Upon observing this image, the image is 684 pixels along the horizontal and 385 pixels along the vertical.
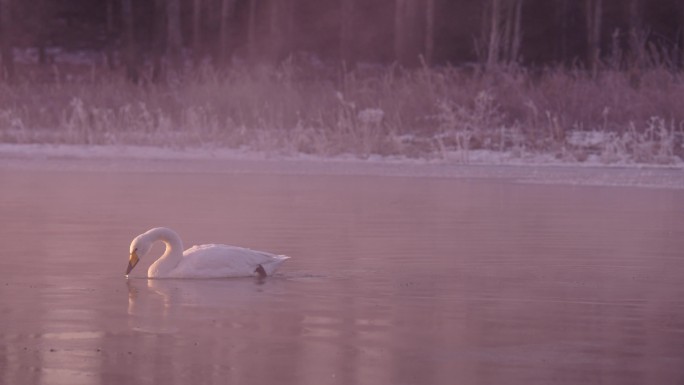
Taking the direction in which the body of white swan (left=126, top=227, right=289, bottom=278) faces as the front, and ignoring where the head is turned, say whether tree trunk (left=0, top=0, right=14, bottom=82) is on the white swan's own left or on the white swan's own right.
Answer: on the white swan's own right

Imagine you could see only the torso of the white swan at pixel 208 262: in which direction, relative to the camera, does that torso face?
to the viewer's left

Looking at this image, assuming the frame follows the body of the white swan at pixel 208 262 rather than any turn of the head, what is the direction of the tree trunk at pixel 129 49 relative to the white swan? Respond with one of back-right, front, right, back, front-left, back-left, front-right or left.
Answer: right

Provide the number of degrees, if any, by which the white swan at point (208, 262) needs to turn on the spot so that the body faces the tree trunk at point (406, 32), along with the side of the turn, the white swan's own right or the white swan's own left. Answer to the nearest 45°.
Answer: approximately 90° to the white swan's own right

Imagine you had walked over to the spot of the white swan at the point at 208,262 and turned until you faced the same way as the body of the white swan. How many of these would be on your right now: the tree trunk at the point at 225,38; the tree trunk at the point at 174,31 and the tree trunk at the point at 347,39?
3

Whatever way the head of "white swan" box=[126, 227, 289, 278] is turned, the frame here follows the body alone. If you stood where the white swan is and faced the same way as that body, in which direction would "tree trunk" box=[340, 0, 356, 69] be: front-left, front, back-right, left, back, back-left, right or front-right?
right

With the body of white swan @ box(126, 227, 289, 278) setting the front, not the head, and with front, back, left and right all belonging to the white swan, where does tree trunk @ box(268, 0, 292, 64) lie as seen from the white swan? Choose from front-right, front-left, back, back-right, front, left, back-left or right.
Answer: right

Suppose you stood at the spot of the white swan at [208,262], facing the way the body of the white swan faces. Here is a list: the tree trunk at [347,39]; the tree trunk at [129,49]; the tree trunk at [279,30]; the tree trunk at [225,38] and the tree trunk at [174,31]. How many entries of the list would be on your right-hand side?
5

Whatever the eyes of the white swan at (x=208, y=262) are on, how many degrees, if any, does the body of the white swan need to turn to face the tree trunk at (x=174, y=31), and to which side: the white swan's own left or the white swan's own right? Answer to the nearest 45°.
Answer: approximately 90° to the white swan's own right

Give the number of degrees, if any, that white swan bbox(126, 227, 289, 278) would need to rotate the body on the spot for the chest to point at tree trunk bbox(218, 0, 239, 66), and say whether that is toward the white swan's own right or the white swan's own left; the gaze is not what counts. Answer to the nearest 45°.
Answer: approximately 90° to the white swan's own right
